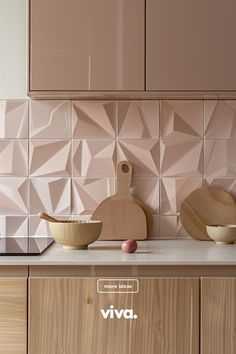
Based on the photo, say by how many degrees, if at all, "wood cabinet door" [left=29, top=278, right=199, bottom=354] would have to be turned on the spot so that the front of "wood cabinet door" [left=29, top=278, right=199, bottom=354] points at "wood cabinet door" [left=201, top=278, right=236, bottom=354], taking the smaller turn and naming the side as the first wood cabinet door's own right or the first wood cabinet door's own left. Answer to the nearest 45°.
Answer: approximately 90° to the first wood cabinet door's own left

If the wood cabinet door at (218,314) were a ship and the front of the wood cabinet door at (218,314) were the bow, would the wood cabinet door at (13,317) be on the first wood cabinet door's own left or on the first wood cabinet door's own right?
on the first wood cabinet door's own right

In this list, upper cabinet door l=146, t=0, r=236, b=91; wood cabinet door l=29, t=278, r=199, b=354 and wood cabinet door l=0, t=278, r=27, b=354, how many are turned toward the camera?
3

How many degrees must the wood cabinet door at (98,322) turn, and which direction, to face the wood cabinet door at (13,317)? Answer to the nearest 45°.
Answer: approximately 90° to its right

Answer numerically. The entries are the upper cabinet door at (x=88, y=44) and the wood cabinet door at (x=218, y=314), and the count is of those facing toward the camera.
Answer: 2
